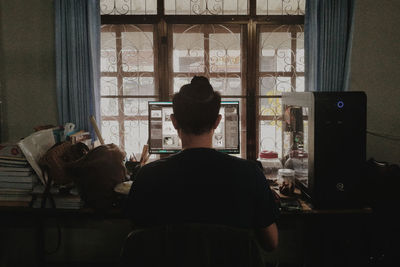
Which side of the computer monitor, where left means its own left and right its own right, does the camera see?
front

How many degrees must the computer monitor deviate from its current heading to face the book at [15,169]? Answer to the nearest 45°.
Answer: approximately 45° to its right

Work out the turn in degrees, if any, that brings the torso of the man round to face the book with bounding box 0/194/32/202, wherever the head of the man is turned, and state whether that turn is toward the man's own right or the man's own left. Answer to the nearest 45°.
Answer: approximately 45° to the man's own left

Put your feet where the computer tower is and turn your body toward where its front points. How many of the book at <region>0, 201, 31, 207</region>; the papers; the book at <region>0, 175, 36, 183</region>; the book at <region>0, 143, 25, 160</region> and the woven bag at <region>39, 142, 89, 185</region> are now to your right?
5

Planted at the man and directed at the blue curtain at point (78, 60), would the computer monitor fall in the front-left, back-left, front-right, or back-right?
front-right

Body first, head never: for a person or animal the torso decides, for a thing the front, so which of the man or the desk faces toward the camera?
the desk

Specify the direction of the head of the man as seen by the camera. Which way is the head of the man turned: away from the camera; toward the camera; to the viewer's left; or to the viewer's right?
away from the camera

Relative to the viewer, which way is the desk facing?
toward the camera

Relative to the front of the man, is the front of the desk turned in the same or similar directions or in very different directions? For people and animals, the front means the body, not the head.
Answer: very different directions

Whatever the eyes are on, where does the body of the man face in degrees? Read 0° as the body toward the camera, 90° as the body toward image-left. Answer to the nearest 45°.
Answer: approximately 180°

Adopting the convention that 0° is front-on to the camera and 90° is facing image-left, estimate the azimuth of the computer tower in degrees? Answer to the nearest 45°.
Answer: approximately 0°

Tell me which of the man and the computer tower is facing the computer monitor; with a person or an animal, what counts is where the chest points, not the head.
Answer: the man
